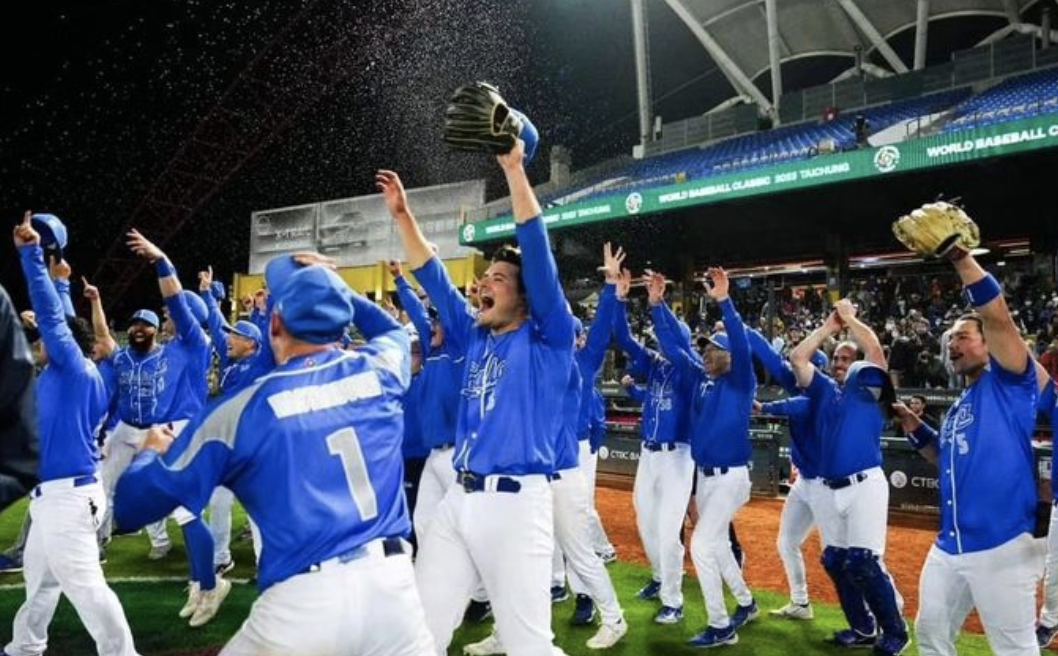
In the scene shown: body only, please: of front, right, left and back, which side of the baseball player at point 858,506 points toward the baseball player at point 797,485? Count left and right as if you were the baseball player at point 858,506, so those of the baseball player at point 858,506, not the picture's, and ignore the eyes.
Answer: right

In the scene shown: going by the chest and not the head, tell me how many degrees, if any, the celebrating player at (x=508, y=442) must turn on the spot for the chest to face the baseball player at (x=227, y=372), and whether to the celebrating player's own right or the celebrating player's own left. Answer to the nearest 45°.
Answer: approximately 90° to the celebrating player's own right

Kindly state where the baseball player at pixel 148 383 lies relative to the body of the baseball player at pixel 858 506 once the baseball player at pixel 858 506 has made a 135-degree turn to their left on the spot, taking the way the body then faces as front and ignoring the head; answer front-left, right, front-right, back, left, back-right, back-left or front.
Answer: back

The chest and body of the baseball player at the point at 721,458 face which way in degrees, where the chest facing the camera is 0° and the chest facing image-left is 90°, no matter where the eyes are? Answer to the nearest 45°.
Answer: approximately 45°

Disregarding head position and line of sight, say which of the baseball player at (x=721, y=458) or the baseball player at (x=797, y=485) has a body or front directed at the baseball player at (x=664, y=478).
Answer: the baseball player at (x=797, y=485)

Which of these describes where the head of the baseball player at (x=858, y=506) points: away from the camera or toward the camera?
toward the camera

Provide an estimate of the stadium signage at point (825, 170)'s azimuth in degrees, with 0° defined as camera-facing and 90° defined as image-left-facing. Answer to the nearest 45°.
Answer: approximately 45°

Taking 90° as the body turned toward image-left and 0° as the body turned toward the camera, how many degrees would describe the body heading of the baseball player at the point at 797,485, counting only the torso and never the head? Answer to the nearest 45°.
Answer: approximately 90°

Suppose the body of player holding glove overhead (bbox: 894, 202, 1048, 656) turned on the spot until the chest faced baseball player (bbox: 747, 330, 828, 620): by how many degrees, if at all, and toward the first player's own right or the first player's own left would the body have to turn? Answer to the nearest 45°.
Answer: approximately 90° to the first player's own right

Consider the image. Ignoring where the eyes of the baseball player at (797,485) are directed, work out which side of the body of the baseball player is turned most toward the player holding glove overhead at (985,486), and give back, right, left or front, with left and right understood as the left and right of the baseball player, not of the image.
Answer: left

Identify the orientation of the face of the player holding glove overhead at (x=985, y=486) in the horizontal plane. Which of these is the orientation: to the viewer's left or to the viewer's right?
to the viewer's left

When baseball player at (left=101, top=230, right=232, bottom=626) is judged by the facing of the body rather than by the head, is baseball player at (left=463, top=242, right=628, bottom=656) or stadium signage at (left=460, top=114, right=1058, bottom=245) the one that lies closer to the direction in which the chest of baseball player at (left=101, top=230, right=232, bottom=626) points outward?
the baseball player

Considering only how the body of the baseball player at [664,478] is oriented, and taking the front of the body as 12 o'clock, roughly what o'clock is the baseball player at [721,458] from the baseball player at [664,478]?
the baseball player at [721,458] is roughly at 9 o'clock from the baseball player at [664,478].
